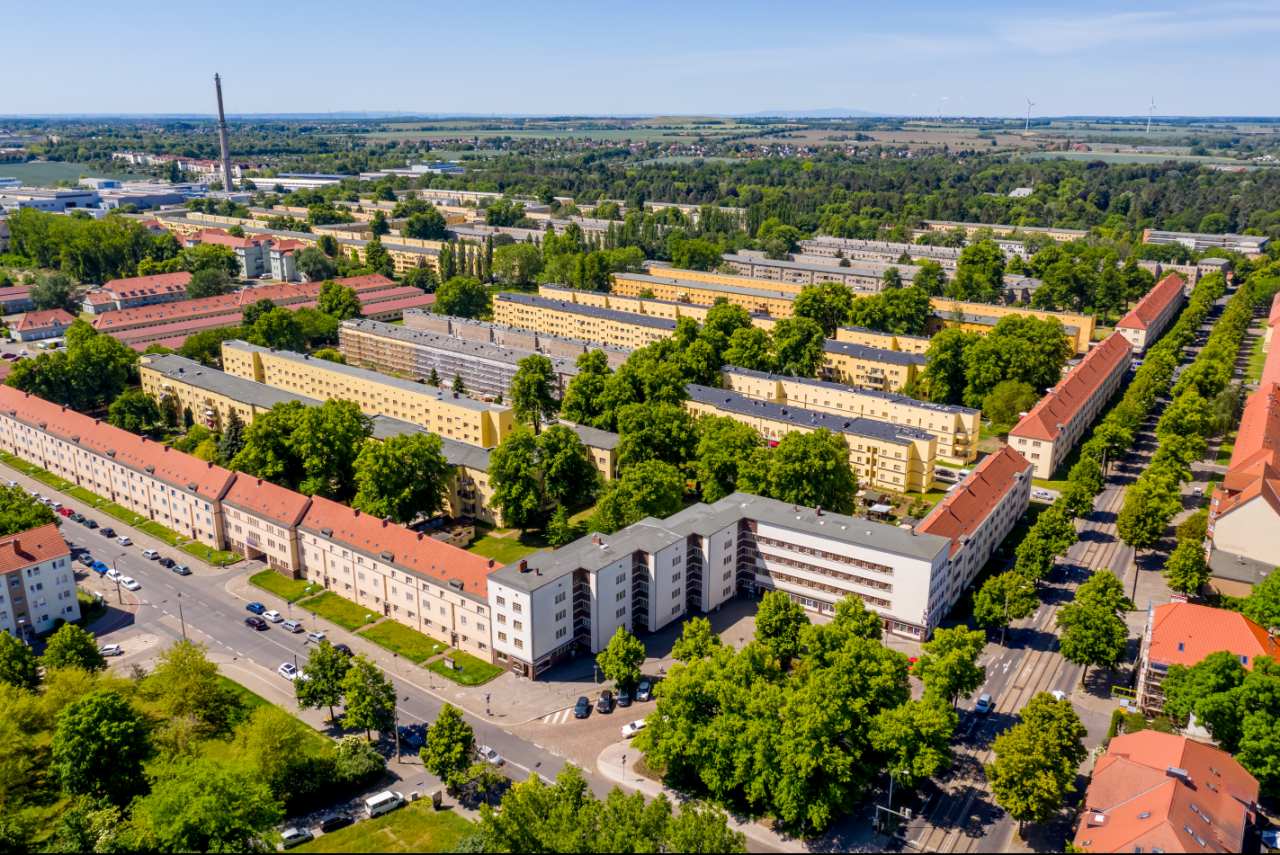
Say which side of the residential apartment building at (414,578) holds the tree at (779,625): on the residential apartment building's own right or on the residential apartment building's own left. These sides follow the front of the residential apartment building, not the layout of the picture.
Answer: on the residential apartment building's own left

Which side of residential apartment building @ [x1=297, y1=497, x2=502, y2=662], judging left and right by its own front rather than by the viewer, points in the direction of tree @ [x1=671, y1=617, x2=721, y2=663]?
left

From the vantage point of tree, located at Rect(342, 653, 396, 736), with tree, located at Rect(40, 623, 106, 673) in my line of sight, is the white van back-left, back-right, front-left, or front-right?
back-left

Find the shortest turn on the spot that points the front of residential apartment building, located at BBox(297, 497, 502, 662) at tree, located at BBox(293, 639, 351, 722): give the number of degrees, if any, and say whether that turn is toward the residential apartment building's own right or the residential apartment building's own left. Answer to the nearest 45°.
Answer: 0° — it already faces it

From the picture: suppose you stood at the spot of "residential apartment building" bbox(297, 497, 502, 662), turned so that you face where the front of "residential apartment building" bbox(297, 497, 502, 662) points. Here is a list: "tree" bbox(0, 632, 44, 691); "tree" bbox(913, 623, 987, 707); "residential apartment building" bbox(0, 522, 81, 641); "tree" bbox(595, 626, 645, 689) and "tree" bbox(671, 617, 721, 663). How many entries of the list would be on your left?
3

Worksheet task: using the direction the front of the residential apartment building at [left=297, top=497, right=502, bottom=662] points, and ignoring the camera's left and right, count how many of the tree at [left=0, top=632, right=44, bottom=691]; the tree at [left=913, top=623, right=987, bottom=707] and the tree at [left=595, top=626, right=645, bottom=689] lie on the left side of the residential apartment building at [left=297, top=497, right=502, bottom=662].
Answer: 2

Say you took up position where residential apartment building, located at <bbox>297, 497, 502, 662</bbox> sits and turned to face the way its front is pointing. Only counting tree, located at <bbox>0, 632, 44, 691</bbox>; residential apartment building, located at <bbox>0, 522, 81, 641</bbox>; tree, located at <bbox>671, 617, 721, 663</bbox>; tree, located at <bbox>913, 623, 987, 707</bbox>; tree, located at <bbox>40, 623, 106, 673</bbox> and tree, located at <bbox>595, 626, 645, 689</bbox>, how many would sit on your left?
3

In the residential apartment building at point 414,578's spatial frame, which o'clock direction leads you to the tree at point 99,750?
The tree is roughly at 12 o'clock from the residential apartment building.

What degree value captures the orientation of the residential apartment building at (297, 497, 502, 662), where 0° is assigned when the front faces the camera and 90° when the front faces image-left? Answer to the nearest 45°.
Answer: approximately 45°

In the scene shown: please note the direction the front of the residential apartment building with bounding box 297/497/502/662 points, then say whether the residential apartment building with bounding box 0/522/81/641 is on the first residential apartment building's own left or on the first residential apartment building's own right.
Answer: on the first residential apartment building's own right

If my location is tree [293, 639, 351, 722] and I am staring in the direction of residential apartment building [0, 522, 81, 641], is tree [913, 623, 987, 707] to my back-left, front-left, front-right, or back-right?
back-right

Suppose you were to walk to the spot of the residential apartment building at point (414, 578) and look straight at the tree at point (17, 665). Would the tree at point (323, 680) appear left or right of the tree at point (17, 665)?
left

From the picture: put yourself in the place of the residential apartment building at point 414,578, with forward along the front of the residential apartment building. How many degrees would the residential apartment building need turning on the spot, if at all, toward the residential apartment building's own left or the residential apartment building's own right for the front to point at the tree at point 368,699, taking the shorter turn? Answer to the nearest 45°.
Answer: approximately 45° to the residential apartment building's own left

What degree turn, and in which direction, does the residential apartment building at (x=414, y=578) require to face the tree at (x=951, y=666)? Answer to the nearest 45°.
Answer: approximately 90° to its left

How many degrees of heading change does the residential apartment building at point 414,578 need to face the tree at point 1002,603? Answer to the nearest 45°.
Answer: approximately 135° to its left

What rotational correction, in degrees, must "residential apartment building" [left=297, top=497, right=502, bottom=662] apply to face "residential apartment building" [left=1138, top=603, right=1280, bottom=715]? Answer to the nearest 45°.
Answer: approximately 90° to its left
